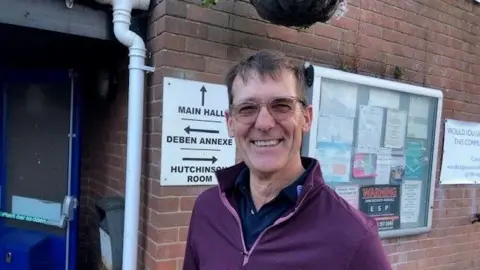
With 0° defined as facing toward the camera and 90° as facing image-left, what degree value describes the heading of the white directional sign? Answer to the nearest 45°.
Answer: approximately 315°

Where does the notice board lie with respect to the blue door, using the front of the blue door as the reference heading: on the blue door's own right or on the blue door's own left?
on the blue door's own left

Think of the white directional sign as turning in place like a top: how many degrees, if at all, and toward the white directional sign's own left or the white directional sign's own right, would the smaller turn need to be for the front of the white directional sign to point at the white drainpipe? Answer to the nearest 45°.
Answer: approximately 135° to the white directional sign's own right

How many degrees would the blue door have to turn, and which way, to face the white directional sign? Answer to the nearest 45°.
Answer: approximately 45° to its left

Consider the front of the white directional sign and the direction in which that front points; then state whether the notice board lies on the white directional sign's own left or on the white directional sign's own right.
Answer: on the white directional sign's own left

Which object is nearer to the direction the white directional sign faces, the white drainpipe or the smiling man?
the smiling man

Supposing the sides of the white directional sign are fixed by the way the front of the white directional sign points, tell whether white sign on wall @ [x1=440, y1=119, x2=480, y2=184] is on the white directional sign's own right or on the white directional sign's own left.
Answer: on the white directional sign's own left

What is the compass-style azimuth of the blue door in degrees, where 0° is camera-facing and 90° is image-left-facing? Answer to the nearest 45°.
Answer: approximately 0°

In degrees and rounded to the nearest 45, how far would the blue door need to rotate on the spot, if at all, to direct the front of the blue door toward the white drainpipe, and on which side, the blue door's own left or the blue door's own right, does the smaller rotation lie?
approximately 45° to the blue door's own left
